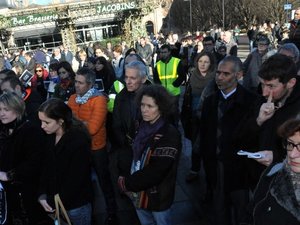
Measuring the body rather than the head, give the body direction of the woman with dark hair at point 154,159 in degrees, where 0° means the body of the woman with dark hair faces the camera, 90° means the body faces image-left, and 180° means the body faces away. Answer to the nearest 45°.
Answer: approximately 45°

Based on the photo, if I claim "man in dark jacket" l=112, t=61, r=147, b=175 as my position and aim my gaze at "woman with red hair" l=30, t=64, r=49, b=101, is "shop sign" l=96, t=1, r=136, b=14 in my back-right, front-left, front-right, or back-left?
front-right

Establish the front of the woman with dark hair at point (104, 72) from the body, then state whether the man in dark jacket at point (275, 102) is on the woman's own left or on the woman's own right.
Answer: on the woman's own left

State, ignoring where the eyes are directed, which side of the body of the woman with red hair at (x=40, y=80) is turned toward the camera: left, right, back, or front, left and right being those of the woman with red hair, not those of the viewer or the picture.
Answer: front

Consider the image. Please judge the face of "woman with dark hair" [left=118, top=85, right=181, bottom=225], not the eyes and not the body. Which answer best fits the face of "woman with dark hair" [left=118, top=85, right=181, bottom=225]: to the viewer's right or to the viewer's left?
to the viewer's left

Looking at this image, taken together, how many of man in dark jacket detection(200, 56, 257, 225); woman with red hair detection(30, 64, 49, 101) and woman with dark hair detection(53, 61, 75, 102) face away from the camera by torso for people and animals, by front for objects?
0

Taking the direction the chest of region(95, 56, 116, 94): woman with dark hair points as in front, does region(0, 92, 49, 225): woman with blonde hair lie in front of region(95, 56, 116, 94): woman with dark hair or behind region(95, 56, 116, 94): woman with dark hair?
in front

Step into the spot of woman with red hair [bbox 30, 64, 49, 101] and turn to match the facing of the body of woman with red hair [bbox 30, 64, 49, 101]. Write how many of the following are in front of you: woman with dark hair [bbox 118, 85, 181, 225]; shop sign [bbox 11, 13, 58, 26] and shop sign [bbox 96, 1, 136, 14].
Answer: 1

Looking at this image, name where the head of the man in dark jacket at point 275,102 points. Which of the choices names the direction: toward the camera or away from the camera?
toward the camera

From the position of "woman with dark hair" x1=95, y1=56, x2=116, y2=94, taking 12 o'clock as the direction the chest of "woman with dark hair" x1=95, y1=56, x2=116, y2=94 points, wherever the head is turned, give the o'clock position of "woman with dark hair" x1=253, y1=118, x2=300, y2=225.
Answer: "woman with dark hair" x1=253, y1=118, x2=300, y2=225 is roughly at 10 o'clock from "woman with dark hair" x1=95, y1=56, x2=116, y2=94.

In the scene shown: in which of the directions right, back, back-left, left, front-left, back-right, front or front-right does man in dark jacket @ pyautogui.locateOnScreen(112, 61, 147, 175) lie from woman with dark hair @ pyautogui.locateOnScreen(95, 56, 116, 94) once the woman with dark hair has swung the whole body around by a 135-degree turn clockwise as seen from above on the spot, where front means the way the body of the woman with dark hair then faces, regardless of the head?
back

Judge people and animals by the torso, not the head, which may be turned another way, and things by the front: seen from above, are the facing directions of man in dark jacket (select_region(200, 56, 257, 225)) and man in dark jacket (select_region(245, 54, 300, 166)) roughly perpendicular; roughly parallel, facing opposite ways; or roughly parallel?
roughly parallel

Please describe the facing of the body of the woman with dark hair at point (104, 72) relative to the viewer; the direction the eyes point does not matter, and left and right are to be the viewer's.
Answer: facing the viewer and to the left of the viewer

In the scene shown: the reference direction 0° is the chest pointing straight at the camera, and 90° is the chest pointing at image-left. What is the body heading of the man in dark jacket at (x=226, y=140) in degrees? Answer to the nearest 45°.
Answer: approximately 45°

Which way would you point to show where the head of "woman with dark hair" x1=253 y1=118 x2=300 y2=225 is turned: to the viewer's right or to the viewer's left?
to the viewer's left
